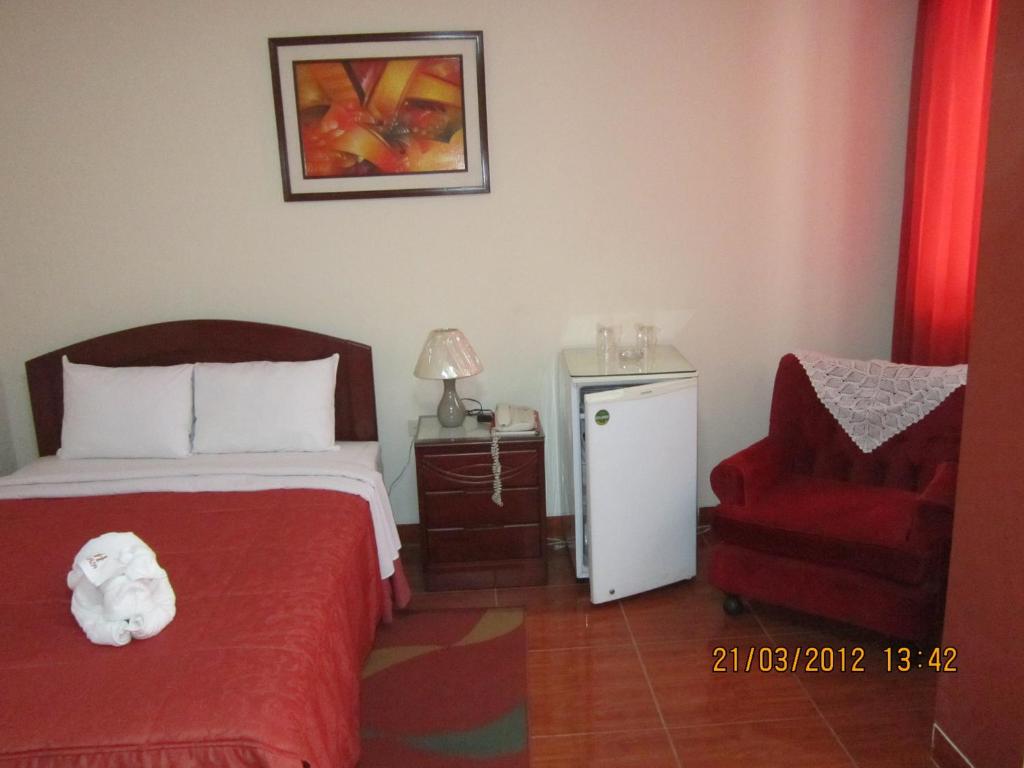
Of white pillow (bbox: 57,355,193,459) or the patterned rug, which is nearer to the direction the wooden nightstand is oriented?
the patterned rug

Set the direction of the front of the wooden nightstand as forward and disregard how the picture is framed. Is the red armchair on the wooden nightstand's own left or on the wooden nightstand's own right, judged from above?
on the wooden nightstand's own left

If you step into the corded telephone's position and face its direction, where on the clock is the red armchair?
The red armchair is roughly at 10 o'clock from the corded telephone.

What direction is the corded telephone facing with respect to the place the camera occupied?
facing the viewer

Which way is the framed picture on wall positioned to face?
toward the camera

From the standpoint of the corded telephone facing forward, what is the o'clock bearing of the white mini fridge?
The white mini fridge is roughly at 10 o'clock from the corded telephone.

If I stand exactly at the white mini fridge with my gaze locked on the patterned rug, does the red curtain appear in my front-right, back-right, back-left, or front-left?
back-left

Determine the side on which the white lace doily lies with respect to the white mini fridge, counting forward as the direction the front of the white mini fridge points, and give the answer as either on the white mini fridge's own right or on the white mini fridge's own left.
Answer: on the white mini fridge's own left

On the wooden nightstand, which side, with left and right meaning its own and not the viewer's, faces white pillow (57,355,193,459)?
right

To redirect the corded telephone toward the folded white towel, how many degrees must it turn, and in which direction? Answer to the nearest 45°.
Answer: approximately 45° to its right

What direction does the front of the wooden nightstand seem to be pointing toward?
toward the camera

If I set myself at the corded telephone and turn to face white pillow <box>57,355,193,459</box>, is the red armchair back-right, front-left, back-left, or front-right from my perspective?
back-left
